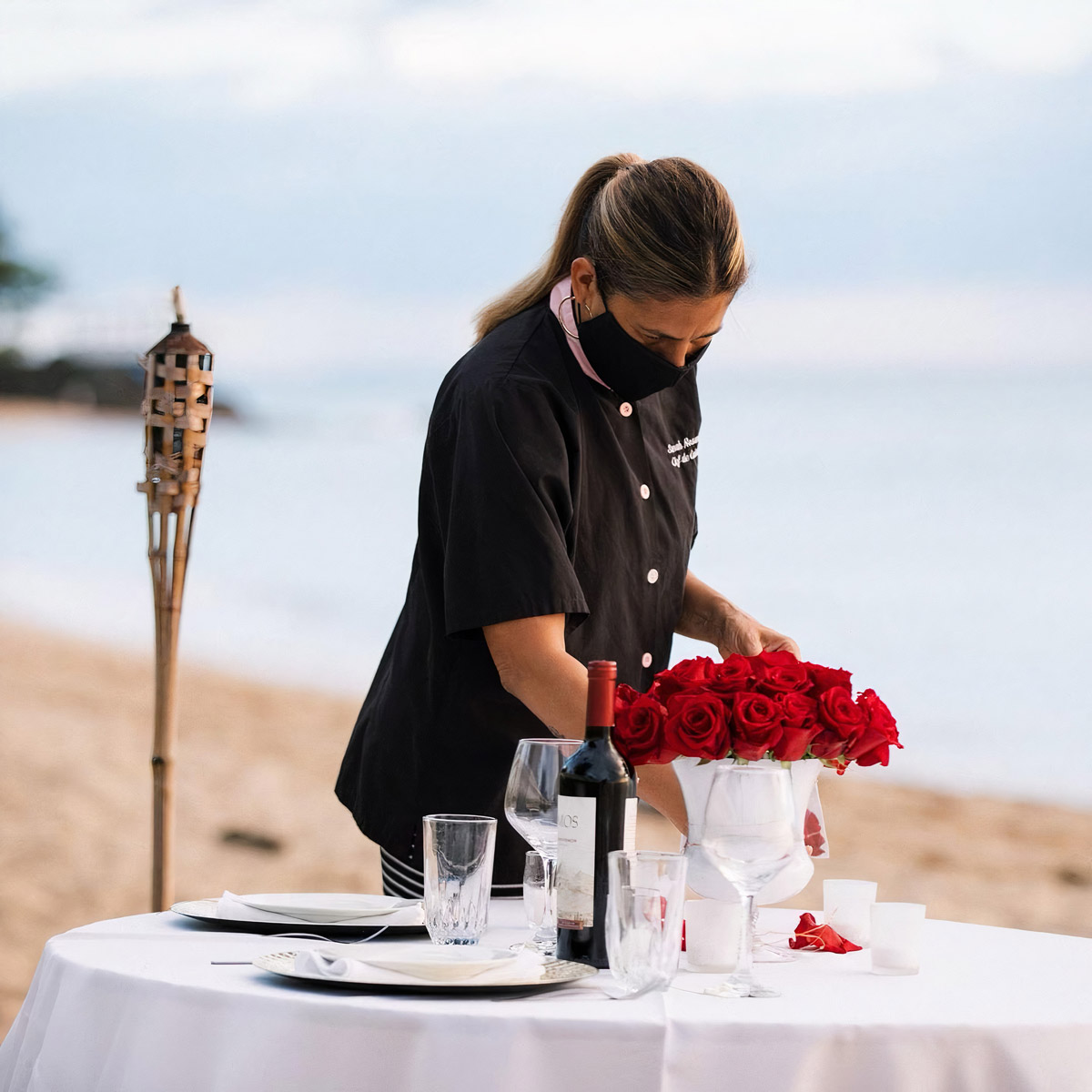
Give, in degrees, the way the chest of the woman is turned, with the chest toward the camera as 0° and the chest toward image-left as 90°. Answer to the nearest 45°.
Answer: approximately 315°

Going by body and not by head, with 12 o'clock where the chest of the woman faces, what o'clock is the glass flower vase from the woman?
The glass flower vase is roughly at 1 o'clock from the woman.

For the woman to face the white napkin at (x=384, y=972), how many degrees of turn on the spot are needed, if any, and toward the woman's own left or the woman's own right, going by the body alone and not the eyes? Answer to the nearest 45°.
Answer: approximately 45° to the woman's own right

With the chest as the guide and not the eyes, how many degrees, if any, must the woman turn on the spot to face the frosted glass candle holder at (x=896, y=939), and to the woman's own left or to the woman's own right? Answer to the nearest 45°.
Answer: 0° — they already face it

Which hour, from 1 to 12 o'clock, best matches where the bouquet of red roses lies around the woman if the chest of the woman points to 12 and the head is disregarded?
The bouquet of red roses is roughly at 1 o'clock from the woman.
